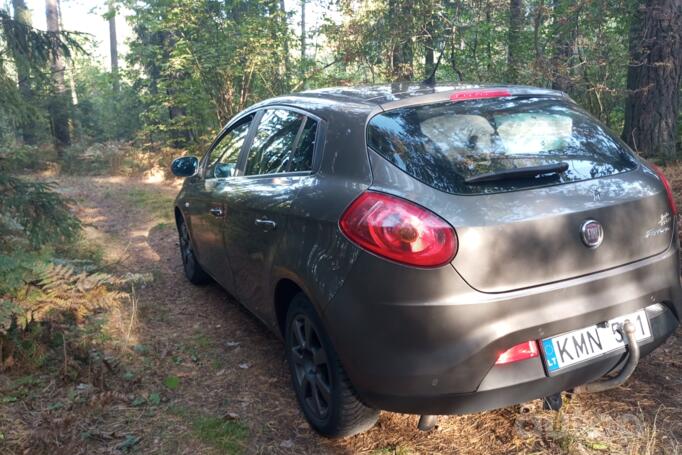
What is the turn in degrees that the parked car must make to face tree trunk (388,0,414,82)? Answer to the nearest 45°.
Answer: approximately 45° to its right

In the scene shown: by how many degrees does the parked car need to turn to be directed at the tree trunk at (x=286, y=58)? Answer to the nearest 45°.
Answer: approximately 45° to its right

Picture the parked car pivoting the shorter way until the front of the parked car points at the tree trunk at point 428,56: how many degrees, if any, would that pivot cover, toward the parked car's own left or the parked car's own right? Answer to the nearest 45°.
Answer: approximately 45° to the parked car's own right

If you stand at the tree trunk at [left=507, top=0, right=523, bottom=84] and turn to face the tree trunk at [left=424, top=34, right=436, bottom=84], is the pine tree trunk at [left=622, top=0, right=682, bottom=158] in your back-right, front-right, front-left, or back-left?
back-left

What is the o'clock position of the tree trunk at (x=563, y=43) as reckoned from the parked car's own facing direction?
The tree trunk is roughly at 2 o'clock from the parked car.

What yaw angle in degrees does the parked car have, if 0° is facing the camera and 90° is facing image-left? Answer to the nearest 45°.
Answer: approximately 135°

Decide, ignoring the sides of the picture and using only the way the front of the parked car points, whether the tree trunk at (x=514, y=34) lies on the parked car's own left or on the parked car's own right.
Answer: on the parked car's own right
